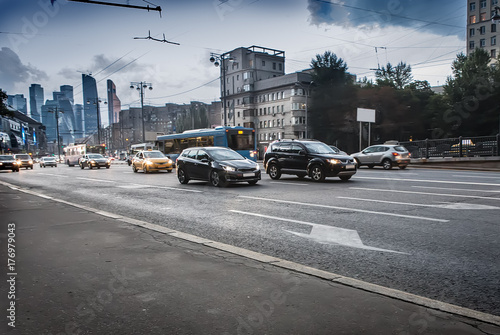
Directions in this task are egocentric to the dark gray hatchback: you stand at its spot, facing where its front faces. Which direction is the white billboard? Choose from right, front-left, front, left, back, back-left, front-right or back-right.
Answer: left

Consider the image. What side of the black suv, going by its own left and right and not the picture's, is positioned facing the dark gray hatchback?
right

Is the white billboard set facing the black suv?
yes

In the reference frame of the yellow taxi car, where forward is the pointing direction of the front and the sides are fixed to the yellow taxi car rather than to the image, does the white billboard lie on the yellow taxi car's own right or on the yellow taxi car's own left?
on the yellow taxi car's own left

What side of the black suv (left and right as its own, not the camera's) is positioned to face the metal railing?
left

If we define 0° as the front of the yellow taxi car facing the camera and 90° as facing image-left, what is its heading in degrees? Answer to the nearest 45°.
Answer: approximately 315°

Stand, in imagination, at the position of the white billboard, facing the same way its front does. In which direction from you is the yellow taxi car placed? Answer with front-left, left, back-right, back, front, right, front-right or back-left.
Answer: front-right

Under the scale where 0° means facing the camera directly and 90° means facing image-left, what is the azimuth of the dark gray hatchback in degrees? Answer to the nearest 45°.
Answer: approximately 315°

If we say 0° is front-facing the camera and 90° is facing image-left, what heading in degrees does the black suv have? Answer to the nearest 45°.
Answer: approximately 315°
